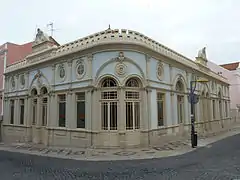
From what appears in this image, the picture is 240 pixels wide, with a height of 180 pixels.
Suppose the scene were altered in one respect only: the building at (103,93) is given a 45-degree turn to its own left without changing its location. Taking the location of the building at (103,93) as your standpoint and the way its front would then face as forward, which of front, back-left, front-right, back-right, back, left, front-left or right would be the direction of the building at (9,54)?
back

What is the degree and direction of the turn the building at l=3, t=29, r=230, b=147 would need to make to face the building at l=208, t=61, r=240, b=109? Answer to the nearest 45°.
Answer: approximately 135° to its left

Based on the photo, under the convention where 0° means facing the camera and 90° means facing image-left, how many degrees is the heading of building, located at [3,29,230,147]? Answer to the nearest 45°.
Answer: approximately 0°
